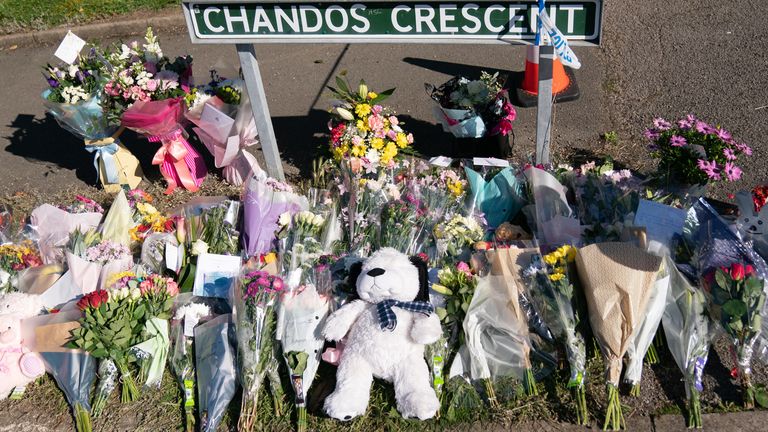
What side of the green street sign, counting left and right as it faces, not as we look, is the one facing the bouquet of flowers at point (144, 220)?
right

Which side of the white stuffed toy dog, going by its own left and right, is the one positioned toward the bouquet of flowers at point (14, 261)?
right

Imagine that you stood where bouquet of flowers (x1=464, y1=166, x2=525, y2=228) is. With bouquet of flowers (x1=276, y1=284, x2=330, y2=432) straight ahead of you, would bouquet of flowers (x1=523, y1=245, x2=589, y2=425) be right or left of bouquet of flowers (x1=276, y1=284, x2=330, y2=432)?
left

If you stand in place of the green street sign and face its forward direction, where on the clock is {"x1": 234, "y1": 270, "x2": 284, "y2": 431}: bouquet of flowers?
The bouquet of flowers is roughly at 1 o'clock from the green street sign.

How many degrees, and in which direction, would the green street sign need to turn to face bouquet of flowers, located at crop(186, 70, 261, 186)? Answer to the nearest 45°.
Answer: approximately 135° to its right

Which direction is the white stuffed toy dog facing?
toward the camera

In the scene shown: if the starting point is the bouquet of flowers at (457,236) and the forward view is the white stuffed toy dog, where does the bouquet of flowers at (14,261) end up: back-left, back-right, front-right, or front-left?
front-right

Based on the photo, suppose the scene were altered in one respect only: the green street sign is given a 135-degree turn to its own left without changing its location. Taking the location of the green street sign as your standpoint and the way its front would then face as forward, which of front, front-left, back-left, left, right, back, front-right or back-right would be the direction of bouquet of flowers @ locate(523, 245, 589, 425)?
right

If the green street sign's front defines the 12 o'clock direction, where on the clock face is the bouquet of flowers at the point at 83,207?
The bouquet of flowers is roughly at 3 o'clock from the green street sign.

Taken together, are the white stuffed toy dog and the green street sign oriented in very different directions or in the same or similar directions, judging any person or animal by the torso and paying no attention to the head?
same or similar directions

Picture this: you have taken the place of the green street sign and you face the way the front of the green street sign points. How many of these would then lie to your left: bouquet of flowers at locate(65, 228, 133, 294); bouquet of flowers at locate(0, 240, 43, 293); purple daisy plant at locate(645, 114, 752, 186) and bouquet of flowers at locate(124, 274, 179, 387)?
1

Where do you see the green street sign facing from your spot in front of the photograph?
facing the viewer

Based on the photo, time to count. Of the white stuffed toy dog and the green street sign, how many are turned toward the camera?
2
